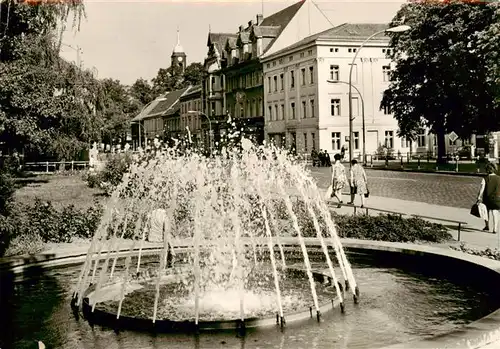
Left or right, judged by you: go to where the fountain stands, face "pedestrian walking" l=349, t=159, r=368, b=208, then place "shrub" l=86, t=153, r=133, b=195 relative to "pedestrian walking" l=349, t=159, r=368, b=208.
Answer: left

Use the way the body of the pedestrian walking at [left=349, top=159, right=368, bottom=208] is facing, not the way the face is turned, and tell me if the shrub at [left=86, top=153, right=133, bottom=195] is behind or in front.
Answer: in front

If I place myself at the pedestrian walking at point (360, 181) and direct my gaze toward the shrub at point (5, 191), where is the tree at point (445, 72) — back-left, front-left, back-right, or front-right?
back-right

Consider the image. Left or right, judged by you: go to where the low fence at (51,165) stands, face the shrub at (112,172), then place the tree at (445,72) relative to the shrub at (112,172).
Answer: left

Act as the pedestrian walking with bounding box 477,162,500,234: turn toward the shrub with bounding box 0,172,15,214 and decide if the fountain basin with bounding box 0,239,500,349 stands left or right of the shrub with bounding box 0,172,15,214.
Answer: left
